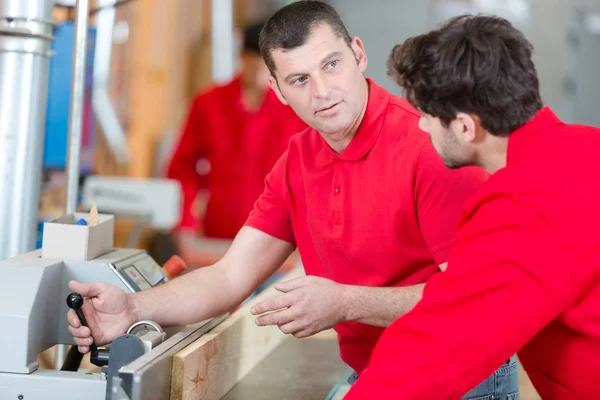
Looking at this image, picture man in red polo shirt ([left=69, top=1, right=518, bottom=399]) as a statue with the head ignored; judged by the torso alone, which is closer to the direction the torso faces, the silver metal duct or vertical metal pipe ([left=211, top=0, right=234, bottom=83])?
the silver metal duct

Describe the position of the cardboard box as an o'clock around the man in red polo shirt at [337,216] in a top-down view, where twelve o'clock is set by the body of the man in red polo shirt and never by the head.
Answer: The cardboard box is roughly at 1 o'clock from the man in red polo shirt.

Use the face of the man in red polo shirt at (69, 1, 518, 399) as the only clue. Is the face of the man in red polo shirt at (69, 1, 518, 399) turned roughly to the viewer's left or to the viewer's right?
to the viewer's right

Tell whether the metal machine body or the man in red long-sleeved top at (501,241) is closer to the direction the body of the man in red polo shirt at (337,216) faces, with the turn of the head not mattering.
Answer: the metal machine body

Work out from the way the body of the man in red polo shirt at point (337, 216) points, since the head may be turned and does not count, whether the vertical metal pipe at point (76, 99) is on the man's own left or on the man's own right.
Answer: on the man's own right

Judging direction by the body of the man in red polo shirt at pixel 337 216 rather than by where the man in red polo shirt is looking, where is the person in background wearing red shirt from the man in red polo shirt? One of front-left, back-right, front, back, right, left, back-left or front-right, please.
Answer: back-right

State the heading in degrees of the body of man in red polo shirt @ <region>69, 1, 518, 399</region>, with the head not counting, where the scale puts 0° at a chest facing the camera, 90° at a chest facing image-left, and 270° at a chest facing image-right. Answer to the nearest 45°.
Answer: approximately 45°

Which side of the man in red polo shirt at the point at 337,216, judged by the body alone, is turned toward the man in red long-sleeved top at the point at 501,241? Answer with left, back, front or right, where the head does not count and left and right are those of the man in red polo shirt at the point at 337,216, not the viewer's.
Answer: left
